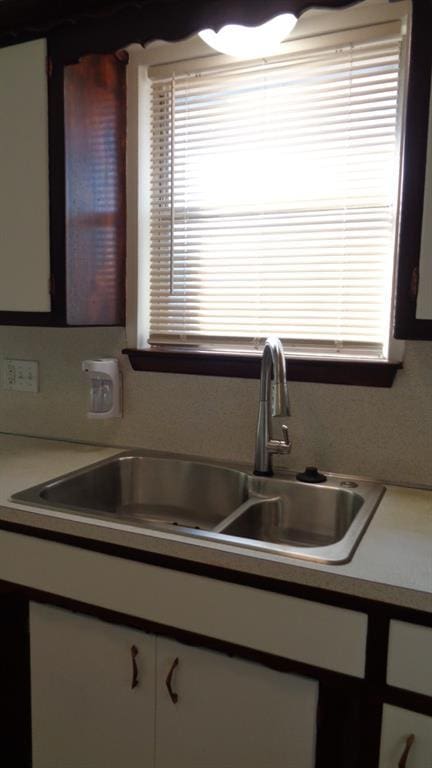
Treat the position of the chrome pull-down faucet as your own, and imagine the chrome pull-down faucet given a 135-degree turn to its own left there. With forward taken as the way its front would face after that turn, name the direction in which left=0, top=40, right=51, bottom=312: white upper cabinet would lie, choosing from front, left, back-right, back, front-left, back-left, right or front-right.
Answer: left

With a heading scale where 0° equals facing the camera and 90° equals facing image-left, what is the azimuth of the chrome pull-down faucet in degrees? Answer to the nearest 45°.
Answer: approximately 315°
